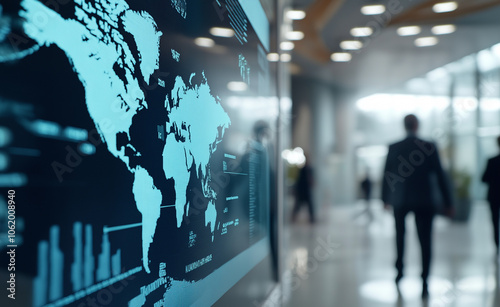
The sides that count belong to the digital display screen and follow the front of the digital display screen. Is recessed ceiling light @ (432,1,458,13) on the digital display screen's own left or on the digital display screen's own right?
on the digital display screen's own left

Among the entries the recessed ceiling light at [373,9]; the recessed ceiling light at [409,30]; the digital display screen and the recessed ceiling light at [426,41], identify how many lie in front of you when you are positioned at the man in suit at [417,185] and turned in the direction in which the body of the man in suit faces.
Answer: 3

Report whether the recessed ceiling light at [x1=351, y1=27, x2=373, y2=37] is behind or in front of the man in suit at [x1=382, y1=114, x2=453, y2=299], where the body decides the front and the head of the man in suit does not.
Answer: in front

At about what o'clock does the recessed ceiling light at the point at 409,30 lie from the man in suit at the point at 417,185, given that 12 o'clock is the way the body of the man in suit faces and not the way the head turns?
The recessed ceiling light is roughly at 12 o'clock from the man in suit.

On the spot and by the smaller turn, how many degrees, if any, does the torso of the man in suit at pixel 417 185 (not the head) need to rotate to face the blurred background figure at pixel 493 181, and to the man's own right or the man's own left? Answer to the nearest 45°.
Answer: approximately 45° to the man's own right

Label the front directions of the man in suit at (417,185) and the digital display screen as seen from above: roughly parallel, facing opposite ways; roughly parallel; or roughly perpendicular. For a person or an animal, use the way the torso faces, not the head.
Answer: roughly perpendicular

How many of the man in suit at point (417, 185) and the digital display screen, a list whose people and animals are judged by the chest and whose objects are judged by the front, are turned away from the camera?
1

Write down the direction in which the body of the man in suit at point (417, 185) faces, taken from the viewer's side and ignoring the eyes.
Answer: away from the camera

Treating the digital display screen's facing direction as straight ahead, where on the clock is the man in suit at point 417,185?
The man in suit is roughly at 9 o'clock from the digital display screen.

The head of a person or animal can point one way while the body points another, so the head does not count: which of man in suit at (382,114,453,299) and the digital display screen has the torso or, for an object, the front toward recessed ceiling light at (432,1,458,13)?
the man in suit

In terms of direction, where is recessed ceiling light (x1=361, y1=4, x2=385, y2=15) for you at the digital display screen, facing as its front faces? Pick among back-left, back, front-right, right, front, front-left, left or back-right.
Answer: left

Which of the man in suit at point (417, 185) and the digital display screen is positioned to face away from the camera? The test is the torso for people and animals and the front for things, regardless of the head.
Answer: the man in suit

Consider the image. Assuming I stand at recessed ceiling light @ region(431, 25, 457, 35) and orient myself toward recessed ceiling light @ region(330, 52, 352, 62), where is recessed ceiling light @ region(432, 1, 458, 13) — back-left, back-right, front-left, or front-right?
back-left

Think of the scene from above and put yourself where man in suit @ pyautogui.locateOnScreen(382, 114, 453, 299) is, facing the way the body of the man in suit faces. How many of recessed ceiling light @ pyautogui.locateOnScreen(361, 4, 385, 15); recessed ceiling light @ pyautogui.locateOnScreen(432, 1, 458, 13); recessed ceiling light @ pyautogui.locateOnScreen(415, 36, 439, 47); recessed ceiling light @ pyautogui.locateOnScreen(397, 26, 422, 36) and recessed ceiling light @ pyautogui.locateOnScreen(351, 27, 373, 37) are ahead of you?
5

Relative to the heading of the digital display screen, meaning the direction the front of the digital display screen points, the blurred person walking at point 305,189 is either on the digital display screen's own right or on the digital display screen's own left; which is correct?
on the digital display screen's own left

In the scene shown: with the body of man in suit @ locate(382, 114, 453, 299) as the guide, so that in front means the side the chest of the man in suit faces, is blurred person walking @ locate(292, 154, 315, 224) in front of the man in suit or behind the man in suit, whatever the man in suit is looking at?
in front

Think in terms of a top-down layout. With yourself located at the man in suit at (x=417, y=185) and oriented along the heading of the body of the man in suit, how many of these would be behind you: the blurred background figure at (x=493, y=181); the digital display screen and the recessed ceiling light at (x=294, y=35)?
1
